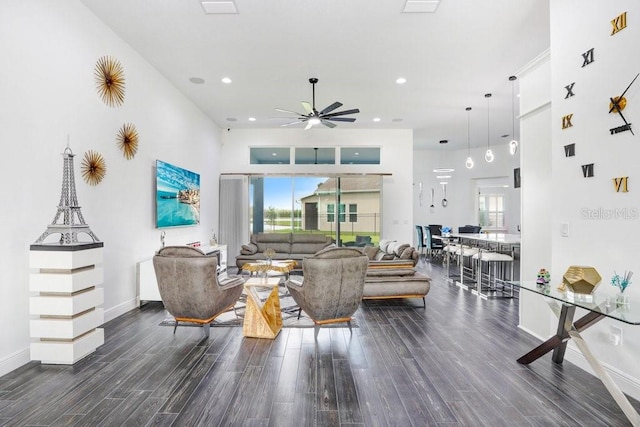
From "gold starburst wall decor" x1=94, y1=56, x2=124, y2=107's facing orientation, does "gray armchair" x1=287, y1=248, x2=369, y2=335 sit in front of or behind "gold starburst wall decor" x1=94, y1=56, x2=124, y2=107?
in front

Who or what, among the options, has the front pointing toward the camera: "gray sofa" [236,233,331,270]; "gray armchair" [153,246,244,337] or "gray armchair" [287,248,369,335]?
the gray sofa

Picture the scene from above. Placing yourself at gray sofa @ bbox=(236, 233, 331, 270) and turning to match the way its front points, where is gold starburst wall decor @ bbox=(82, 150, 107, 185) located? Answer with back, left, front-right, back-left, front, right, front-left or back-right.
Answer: front-right

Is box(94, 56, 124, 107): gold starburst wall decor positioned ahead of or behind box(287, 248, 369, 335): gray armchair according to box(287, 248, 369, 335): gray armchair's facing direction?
ahead

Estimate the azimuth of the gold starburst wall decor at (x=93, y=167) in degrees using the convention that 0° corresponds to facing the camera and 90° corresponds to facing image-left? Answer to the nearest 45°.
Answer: approximately 315°

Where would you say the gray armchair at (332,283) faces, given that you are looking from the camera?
facing away from the viewer and to the left of the viewer

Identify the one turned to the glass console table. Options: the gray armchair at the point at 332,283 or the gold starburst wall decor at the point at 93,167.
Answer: the gold starburst wall decor

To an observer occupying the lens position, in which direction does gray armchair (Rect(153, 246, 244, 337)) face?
facing away from the viewer and to the right of the viewer

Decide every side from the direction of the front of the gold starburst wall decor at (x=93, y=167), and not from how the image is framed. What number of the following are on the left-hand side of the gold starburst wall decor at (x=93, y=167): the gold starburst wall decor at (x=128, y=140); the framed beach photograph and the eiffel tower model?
2

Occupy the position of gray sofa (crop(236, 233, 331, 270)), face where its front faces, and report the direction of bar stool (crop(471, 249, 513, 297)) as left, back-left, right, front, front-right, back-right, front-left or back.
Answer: front-left

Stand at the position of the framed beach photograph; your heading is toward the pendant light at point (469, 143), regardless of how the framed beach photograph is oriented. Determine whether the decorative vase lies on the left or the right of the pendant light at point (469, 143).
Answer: right

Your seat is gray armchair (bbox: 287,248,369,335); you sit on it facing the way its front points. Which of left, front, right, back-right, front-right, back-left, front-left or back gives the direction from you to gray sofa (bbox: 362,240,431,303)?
right

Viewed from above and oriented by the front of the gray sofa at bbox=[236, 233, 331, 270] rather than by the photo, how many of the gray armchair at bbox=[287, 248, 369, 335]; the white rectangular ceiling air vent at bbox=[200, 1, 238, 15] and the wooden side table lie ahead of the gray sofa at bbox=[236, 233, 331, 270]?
3

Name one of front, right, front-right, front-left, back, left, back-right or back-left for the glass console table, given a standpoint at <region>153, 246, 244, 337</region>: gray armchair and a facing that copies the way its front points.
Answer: right

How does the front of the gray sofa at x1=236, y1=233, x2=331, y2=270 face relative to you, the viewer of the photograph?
facing the viewer

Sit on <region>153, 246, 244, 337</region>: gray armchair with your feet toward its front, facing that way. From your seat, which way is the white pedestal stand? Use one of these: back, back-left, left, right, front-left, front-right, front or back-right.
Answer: back-left

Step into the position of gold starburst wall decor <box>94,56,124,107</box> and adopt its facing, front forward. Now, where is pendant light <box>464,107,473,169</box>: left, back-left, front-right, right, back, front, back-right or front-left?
front-left

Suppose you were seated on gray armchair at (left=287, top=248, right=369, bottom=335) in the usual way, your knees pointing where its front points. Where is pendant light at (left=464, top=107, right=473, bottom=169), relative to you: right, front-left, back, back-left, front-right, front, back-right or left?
right

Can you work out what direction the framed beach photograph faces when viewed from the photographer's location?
facing the viewer and to the right of the viewer

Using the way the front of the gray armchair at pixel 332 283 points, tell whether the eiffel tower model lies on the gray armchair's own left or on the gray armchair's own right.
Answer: on the gray armchair's own left
